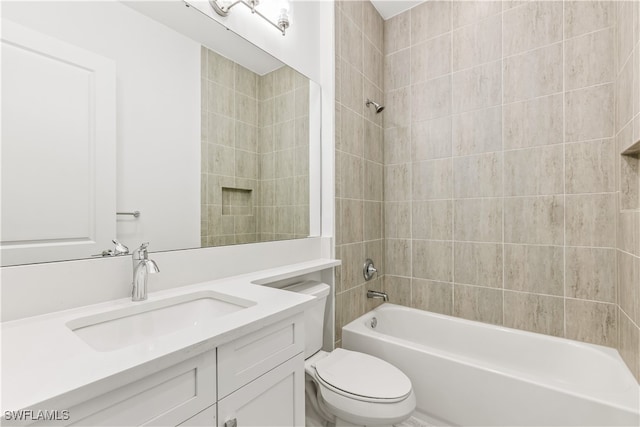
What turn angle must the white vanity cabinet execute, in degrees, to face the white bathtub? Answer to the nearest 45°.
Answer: approximately 45° to its left

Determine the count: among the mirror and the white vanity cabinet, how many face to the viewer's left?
0

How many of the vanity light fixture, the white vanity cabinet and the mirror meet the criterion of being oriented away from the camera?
0

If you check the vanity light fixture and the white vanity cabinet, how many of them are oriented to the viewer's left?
0

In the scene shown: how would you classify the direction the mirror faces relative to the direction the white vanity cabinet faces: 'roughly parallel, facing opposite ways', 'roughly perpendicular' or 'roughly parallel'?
roughly parallel

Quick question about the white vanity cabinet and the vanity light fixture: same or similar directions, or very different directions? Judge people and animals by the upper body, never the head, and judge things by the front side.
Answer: same or similar directions

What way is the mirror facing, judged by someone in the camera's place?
facing the viewer and to the right of the viewer

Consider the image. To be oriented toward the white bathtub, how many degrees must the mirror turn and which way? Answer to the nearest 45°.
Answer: approximately 45° to its left
